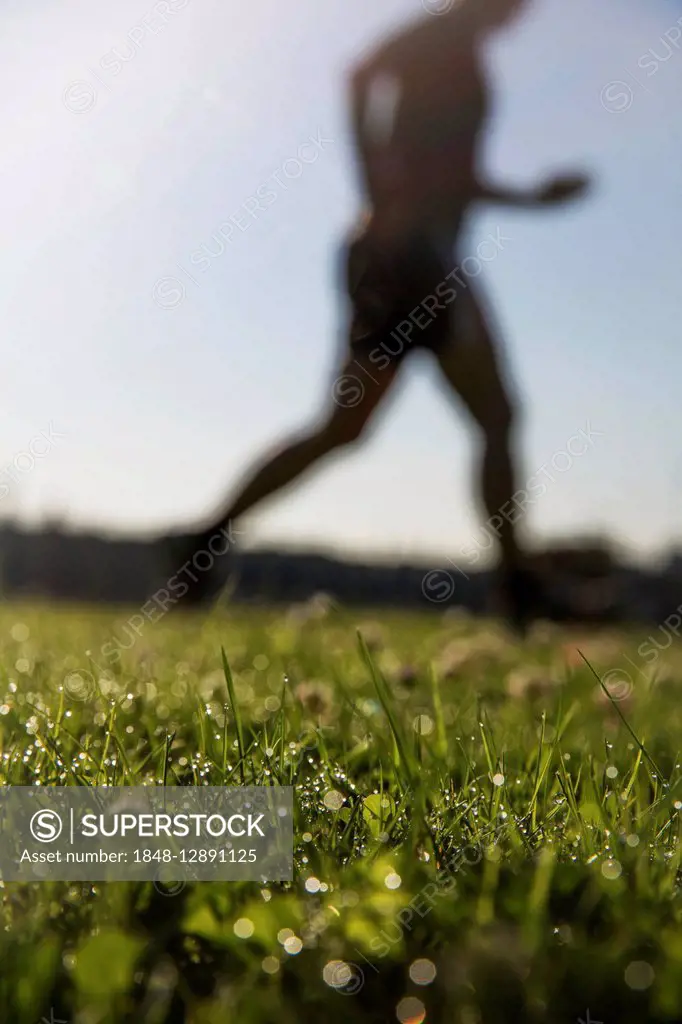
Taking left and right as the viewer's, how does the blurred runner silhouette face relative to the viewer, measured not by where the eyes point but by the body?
facing to the right of the viewer
